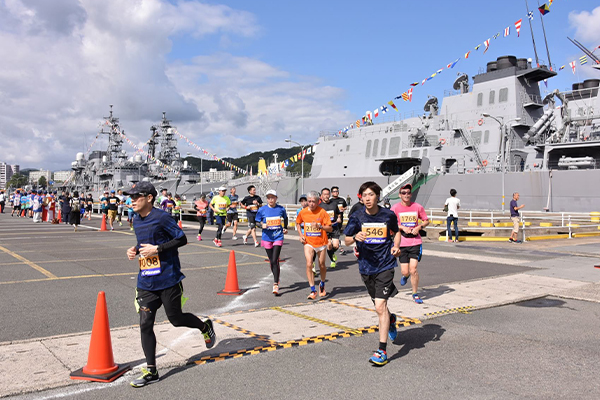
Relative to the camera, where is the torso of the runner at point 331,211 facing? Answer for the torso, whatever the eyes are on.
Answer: toward the camera

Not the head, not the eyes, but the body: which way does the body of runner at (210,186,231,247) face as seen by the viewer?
toward the camera

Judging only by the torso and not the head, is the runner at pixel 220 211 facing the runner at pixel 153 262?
yes

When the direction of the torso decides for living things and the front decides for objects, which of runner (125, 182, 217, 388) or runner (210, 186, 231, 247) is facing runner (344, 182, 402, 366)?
runner (210, 186, 231, 247)

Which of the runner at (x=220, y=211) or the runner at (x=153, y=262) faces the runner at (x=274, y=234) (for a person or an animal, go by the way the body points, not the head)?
the runner at (x=220, y=211)

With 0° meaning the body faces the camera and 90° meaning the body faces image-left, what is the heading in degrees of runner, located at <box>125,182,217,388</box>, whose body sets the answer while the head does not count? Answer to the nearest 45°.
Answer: approximately 45°

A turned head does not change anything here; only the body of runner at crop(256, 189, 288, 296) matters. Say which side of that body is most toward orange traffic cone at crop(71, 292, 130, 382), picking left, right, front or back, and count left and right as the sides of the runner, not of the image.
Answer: front

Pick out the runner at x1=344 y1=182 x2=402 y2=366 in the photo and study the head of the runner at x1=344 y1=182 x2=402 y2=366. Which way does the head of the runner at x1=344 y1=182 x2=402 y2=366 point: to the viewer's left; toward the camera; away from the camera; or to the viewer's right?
toward the camera

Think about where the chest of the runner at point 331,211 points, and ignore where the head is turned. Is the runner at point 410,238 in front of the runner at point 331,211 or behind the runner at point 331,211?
in front

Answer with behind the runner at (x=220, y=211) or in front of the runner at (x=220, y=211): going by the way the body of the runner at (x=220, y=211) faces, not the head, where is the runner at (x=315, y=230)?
in front

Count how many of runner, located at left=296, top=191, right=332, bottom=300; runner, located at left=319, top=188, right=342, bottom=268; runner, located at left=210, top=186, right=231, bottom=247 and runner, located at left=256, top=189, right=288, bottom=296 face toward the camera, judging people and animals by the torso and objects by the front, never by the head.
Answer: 4

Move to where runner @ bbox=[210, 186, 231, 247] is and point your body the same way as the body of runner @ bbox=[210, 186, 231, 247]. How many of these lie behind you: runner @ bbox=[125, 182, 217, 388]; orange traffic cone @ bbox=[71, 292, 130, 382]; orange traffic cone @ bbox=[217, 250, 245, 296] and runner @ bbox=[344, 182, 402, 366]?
0

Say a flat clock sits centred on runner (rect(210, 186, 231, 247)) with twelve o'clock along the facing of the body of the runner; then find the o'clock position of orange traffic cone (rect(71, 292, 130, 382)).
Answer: The orange traffic cone is roughly at 12 o'clock from the runner.

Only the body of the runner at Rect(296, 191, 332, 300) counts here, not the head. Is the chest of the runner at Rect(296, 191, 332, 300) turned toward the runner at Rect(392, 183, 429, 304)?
no

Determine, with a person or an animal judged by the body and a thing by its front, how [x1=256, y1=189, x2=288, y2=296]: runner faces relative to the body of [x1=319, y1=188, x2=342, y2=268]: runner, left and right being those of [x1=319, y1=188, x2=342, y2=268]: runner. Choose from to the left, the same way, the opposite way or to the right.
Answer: the same way

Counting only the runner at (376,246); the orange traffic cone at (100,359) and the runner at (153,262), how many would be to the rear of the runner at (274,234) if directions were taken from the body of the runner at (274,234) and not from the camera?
0

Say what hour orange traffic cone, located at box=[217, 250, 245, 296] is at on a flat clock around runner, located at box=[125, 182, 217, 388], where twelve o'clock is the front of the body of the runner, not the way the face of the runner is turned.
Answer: The orange traffic cone is roughly at 5 o'clock from the runner.

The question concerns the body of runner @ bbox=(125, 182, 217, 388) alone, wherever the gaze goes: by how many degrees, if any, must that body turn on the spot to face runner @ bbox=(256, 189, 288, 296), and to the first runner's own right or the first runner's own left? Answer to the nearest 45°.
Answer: approximately 180°

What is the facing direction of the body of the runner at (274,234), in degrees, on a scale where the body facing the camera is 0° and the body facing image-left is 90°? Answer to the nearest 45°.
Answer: approximately 0°
